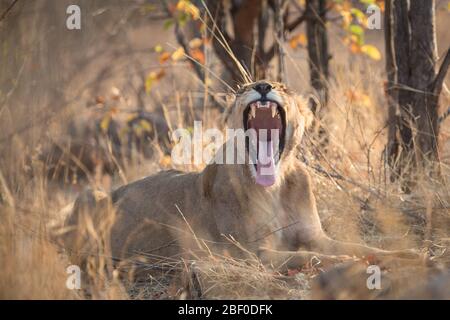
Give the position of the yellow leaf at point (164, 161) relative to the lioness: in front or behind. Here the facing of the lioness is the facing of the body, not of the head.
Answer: behind

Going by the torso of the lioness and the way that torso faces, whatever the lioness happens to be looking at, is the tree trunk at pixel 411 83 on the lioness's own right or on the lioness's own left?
on the lioness's own left

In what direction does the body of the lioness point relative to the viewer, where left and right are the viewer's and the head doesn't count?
facing the viewer and to the right of the viewer

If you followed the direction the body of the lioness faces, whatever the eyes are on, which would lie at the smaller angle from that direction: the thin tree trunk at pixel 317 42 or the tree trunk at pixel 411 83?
the tree trunk

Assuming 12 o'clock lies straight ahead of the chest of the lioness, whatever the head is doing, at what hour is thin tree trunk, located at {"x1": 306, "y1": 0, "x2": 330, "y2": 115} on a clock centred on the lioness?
The thin tree trunk is roughly at 8 o'clock from the lioness.

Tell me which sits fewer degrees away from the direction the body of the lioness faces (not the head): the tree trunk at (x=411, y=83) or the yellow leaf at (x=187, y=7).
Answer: the tree trunk

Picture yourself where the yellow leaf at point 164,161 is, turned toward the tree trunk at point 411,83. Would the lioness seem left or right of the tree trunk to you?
right

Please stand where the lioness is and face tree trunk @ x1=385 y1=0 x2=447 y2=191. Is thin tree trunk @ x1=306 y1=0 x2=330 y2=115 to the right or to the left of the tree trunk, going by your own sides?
left

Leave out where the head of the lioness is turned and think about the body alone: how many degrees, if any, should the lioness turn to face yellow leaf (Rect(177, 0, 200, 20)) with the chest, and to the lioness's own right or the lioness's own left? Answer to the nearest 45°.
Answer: approximately 135° to the lioness's own left
